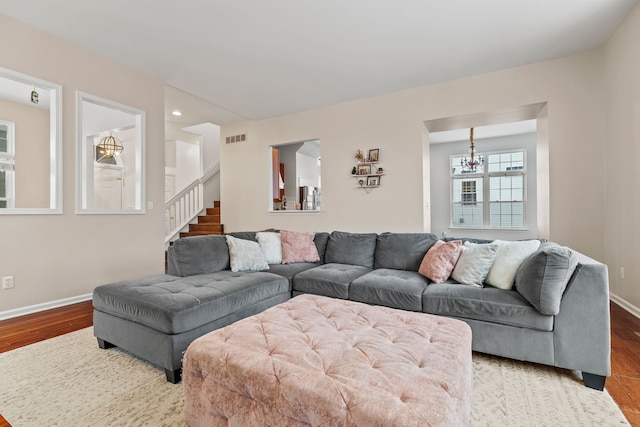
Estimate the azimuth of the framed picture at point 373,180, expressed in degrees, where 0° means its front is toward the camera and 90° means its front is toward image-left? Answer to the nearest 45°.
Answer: approximately 0°

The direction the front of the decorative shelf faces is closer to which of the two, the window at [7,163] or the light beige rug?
the light beige rug

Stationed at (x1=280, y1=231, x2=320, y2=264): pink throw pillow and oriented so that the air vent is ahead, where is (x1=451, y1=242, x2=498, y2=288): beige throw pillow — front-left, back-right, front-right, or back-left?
back-right
